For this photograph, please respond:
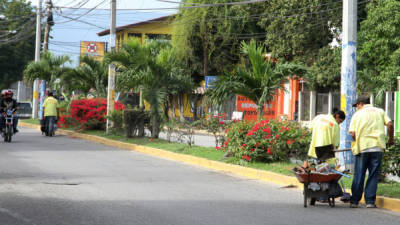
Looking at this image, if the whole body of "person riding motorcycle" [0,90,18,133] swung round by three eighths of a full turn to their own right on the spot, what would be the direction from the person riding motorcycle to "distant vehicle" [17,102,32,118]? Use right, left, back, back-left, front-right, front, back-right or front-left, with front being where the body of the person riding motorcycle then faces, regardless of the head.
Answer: front-right

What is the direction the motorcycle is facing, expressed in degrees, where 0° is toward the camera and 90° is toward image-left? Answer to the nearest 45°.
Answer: approximately 0°

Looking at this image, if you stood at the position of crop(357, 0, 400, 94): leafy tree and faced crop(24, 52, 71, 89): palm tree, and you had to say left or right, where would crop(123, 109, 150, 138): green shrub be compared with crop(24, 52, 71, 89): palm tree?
left

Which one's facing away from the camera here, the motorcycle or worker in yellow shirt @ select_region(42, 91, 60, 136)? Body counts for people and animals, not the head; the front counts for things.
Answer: the worker in yellow shirt

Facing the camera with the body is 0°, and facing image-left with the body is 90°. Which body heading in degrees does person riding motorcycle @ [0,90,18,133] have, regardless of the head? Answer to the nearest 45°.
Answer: approximately 0°

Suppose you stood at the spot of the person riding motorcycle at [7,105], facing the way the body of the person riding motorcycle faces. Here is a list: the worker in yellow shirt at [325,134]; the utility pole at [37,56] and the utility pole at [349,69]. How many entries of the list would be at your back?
1

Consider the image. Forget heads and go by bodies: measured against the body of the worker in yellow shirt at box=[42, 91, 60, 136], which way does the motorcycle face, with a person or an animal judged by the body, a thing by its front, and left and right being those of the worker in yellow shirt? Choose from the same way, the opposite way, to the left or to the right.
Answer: the opposite way

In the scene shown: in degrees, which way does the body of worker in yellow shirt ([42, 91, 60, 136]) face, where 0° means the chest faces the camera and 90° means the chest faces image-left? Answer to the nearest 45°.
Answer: approximately 180°

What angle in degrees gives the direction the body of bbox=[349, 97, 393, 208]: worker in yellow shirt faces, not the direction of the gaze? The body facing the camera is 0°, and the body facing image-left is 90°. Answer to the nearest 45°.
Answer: approximately 135°

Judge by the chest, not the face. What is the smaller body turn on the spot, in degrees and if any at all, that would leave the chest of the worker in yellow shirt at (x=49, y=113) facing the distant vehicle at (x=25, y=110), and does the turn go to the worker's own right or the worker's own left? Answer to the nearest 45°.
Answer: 0° — they already face it
